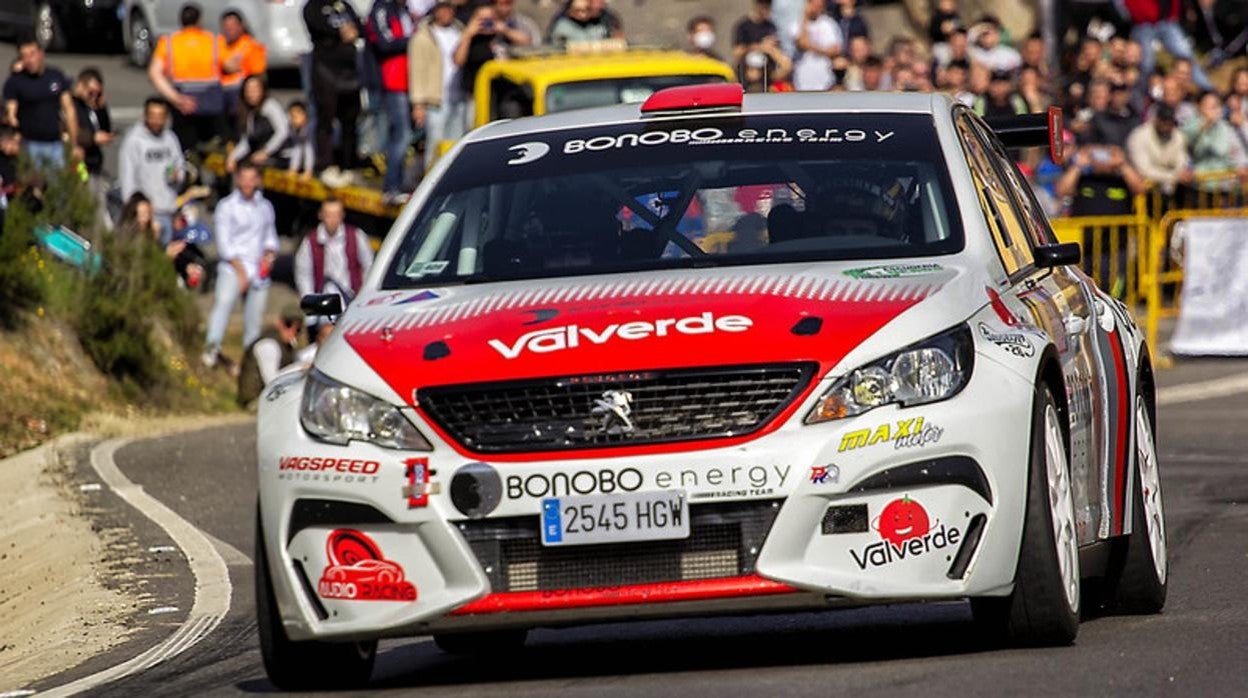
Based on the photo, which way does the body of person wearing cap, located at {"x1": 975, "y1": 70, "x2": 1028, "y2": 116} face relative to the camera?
toward the camera

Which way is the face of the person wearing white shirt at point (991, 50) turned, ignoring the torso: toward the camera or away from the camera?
toward the camera

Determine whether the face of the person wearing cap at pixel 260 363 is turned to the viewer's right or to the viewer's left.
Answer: to the viewer's right

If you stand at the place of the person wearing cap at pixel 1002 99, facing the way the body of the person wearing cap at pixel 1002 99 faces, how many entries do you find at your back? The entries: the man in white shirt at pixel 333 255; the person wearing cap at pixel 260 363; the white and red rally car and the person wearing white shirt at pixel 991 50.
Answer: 1

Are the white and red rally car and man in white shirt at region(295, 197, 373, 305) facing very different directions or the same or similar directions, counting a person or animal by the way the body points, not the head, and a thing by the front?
same or similar directions

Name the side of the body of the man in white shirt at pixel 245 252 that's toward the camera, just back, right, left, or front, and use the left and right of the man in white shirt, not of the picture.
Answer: front

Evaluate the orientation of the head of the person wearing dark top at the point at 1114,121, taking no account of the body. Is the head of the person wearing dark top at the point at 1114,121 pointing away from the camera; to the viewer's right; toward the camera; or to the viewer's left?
toward the camera

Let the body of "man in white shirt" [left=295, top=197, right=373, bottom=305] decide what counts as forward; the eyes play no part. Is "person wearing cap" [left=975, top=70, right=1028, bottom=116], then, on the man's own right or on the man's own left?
on the man's own left

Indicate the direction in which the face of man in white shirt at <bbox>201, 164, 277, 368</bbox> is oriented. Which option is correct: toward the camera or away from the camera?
toward the camera

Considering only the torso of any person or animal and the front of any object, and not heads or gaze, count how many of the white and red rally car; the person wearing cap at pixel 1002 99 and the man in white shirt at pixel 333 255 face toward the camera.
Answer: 3

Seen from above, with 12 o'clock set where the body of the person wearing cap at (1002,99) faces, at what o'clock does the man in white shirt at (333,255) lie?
The man in white shirt is roughly at 2 o'clock from the person wearing cap.

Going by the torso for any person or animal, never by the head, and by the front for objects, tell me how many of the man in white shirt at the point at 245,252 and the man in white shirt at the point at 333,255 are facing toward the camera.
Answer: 2

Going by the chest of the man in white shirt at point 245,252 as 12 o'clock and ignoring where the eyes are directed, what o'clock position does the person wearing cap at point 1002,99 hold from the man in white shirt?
The person wearing cap is roughly at 9 o'clock from the man in white shirt.

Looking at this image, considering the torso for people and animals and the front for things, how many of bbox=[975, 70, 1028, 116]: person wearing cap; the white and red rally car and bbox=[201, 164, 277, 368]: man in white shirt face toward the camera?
3

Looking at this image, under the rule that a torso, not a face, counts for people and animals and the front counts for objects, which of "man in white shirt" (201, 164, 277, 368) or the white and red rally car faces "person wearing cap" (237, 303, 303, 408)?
the man in white shirt

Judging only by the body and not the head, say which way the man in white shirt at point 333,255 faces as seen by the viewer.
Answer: toward the camera

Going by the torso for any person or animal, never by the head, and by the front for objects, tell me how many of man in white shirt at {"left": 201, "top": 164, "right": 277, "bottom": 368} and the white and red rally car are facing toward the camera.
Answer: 2
